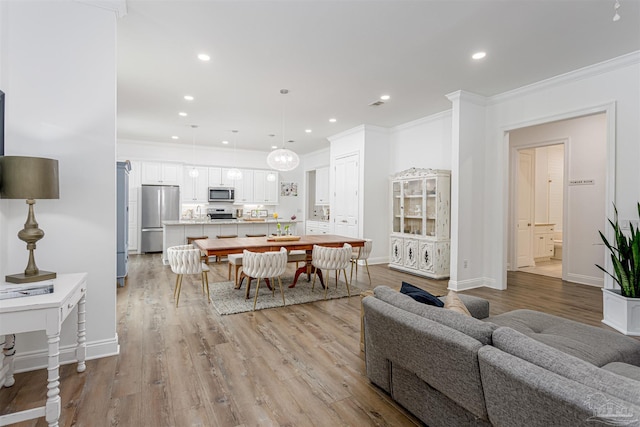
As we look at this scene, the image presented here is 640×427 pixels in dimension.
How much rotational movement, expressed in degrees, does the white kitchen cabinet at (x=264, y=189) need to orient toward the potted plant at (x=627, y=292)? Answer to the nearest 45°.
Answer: approximately 45° to its left

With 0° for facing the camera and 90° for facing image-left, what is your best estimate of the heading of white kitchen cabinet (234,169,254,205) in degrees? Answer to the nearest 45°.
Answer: approximately 0°

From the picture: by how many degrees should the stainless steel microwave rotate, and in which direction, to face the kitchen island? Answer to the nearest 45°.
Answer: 0° — it already faces it

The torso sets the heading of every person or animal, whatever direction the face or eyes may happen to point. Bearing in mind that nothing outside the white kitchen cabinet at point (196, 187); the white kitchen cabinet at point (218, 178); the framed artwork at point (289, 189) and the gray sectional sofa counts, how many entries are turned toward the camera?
3

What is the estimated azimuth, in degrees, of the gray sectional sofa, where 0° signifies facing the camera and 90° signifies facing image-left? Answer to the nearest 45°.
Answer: approximately 225°

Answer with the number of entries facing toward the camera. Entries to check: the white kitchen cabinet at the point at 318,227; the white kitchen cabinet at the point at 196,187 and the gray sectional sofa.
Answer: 2

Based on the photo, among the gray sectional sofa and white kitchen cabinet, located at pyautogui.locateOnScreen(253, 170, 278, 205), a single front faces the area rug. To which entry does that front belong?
the white kitchen cabinet

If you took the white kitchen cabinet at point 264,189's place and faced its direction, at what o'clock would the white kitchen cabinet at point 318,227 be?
the white kitchen cabinet at point 318,227 is roughly at 10 o'clock from the white kitchen cabinet at point 264,189.

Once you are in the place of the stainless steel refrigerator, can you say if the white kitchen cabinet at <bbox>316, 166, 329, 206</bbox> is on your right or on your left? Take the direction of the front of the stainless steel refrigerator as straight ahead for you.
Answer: on your left
